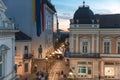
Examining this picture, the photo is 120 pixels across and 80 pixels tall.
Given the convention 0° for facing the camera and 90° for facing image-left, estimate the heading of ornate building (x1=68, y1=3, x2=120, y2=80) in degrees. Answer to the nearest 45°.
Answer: approximately 0°

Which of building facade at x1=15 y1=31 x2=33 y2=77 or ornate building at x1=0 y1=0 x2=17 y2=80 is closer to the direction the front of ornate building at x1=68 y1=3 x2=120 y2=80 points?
the ornate building

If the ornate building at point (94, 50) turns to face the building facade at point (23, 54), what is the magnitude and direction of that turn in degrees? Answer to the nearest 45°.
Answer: approximately 90° to its right
